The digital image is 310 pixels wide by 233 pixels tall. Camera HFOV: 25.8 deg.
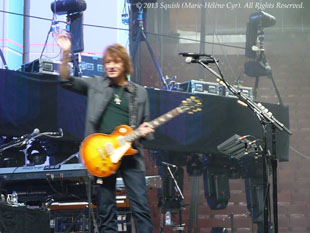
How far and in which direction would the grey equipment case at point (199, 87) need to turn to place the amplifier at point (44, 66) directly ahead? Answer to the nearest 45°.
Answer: approximately 90° to its right

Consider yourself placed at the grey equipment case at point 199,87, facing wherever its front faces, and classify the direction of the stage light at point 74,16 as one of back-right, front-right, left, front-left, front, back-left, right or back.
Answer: back-right

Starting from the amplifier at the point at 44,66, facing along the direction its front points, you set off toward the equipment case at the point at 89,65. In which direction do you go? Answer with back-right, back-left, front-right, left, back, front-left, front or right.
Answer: left

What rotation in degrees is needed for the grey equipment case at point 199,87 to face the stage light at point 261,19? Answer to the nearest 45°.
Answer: approximately 90° to its left

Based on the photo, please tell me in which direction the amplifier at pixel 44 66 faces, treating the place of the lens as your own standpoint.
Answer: facing the viewer and to the right of the viewer

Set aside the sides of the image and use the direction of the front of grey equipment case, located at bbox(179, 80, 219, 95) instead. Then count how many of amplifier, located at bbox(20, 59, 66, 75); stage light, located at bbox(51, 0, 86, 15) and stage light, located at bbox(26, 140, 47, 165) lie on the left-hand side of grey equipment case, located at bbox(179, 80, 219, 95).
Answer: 0

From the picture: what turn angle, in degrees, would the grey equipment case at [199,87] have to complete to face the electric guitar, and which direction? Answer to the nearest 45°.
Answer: approximately 45° to its right

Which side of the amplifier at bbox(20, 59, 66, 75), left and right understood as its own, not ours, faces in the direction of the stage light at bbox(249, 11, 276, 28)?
left

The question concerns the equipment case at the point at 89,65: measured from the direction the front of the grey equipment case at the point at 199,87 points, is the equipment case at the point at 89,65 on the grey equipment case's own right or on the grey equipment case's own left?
on the grey equipment case's own right

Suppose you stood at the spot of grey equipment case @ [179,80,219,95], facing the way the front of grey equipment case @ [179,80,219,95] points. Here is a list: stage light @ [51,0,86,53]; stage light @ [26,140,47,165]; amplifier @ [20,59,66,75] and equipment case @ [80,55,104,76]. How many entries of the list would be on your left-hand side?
0

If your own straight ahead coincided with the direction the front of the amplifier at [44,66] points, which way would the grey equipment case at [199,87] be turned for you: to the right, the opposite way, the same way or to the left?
the same way

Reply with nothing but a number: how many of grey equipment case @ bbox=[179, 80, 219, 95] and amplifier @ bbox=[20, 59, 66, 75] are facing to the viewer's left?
0

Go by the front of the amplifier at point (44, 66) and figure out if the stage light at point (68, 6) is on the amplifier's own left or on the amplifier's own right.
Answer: on the amplifier's own left
